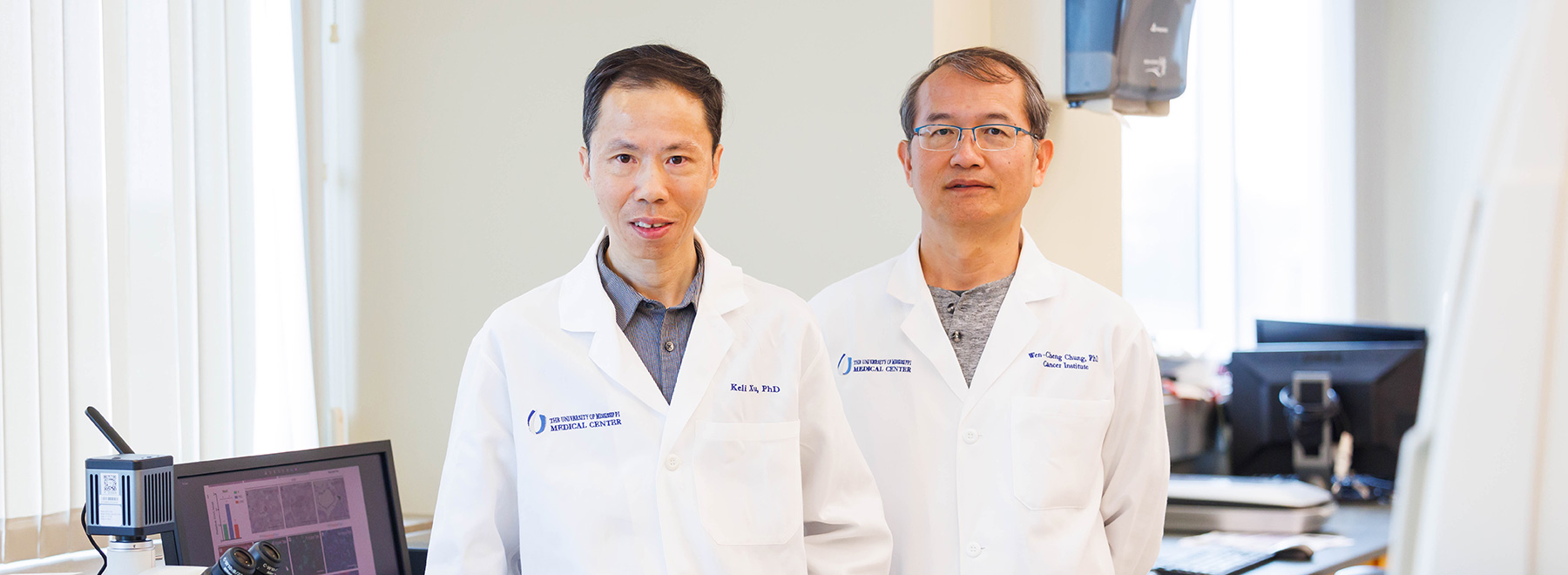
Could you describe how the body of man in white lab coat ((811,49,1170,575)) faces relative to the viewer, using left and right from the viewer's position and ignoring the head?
facing the viewer

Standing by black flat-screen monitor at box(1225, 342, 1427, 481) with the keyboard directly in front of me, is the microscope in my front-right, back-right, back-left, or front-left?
front-right

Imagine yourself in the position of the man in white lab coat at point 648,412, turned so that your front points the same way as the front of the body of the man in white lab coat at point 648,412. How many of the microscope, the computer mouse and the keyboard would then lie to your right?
1

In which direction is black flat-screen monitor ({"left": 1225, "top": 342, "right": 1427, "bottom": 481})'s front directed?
away from the camera

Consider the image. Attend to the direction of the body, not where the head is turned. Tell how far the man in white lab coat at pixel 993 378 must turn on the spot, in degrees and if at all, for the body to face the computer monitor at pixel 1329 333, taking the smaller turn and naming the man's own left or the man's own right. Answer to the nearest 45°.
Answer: approximately 135° to the man's own left

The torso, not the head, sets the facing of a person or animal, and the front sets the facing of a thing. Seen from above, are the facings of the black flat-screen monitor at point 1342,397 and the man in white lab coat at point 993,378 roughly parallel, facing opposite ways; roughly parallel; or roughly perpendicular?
roughly parallel, facing opposite ways

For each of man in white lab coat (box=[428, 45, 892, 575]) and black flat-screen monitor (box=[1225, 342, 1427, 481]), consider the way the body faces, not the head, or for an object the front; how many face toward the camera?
1

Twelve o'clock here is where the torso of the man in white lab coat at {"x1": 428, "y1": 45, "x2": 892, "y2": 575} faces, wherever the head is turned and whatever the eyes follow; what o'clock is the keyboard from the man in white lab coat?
The keyboard is roughly at 8 o'clock from the man in white lab coat.

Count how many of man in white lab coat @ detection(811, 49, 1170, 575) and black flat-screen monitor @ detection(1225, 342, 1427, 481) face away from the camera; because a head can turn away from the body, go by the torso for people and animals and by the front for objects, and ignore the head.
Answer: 1

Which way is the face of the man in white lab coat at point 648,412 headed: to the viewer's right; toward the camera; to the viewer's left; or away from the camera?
toward the camera

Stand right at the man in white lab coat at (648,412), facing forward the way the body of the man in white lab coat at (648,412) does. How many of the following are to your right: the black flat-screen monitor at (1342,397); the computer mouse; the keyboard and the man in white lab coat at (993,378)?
0

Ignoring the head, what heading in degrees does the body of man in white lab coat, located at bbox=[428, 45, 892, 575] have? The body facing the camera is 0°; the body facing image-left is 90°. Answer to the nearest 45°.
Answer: approximately 0°

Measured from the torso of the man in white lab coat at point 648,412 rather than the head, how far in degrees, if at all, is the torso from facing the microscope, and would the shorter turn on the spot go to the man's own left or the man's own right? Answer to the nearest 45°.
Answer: approximately 90° to the man's own right

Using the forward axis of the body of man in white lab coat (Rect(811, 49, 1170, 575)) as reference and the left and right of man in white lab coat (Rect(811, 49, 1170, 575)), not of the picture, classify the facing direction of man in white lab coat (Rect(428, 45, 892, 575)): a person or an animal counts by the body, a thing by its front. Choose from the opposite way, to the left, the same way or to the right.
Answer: the same way

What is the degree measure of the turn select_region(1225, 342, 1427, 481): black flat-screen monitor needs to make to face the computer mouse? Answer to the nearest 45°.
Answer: approximately 180°

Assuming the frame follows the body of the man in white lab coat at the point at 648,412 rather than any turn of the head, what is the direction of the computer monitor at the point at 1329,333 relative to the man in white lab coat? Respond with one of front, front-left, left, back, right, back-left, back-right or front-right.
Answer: back-left

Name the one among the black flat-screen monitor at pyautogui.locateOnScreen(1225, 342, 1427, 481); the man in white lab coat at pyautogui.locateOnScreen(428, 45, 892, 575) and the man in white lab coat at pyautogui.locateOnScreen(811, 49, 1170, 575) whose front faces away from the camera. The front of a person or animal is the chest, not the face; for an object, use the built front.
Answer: the black flat-screen monitor

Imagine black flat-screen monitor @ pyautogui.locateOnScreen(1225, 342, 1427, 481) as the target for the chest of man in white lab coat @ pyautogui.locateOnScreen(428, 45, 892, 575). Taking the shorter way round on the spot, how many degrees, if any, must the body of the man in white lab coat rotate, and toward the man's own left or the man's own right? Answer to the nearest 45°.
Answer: approximately 135° to the man's own left

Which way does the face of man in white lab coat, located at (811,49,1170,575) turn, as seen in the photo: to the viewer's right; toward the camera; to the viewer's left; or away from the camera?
toward the camera

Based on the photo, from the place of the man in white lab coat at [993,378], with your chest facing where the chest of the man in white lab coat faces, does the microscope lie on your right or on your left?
on your right
